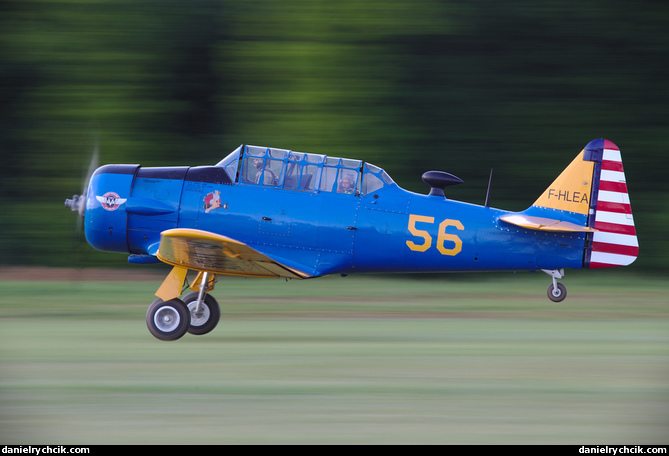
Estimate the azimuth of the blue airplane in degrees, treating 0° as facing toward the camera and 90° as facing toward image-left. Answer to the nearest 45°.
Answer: approximately 90°
